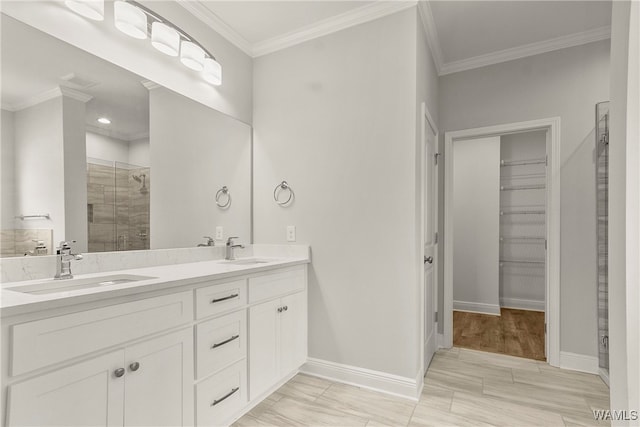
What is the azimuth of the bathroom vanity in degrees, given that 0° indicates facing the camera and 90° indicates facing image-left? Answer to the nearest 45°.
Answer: approximately 315°

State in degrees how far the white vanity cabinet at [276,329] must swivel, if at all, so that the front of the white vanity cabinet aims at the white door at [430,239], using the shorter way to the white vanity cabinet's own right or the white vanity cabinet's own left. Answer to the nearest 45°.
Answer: approximately 45° to the white vanity cabinet's own left

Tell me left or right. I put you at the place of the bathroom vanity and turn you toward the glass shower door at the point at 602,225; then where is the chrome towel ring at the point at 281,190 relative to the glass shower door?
left

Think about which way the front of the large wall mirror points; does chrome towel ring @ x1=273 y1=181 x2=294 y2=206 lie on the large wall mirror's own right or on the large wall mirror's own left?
on the large wall mirror's own left

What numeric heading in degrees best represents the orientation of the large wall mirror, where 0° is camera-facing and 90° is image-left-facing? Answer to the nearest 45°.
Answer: approximately 315°
